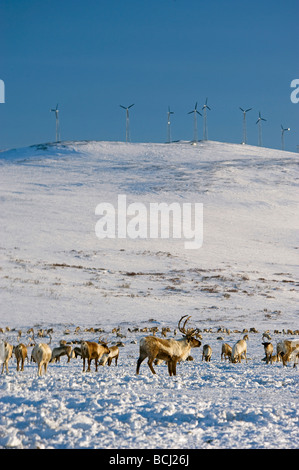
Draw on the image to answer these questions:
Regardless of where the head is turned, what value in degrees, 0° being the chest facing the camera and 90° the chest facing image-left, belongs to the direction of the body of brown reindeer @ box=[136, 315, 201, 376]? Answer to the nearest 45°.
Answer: approximately 270°

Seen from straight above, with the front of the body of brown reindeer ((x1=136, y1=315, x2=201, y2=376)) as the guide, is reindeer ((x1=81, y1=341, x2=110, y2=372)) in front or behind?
behind
